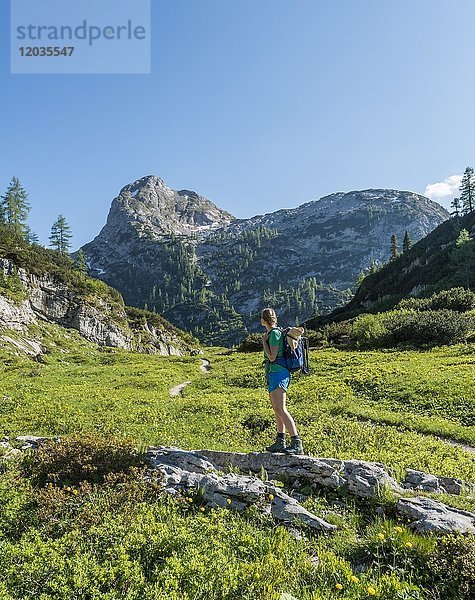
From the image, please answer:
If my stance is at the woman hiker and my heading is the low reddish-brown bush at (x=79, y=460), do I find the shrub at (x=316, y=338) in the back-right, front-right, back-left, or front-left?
back-right

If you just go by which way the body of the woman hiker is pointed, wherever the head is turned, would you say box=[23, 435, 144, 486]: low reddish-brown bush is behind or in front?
in front

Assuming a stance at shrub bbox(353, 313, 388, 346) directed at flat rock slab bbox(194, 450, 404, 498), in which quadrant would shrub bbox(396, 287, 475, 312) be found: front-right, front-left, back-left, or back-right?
back-left

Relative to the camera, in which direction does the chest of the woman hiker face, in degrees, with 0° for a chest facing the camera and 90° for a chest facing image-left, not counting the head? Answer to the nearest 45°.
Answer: approximately 90°

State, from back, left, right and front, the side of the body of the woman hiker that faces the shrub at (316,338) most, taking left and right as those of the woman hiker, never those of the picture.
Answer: right

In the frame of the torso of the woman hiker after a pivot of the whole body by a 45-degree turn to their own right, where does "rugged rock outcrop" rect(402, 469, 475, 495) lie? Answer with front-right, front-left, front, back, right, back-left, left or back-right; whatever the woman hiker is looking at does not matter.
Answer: back-right

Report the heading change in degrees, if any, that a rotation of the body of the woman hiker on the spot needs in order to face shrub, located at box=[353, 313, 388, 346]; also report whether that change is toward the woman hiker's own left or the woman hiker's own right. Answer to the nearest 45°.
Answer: approximately 90° to the woman hiker's own right
